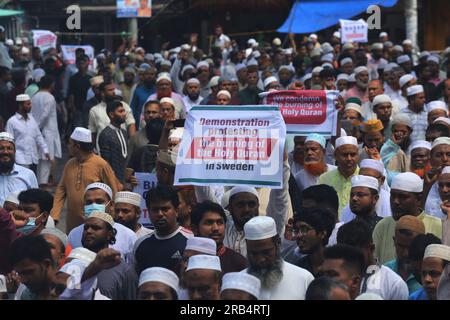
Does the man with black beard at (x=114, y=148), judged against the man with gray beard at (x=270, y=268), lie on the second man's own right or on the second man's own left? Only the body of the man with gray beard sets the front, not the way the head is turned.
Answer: on the second man's own right

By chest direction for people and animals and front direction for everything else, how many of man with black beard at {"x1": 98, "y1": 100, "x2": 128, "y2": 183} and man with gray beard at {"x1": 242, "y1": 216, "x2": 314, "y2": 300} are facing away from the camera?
0

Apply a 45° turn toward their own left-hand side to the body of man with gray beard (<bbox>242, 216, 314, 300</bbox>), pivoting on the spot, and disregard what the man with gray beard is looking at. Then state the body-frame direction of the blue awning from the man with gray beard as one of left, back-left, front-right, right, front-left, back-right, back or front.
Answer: back

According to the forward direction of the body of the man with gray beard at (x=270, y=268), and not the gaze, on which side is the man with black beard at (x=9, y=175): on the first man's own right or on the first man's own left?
on the first man's own right

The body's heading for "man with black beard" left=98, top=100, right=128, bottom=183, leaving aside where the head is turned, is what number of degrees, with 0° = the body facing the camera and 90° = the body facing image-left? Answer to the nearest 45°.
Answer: approximately 315°

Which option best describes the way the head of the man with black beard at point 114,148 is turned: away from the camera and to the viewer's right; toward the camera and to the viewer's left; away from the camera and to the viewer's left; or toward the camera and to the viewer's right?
toward the camera and to the viewer's right

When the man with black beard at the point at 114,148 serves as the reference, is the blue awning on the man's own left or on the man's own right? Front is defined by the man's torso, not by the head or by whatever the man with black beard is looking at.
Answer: on the man's own left
